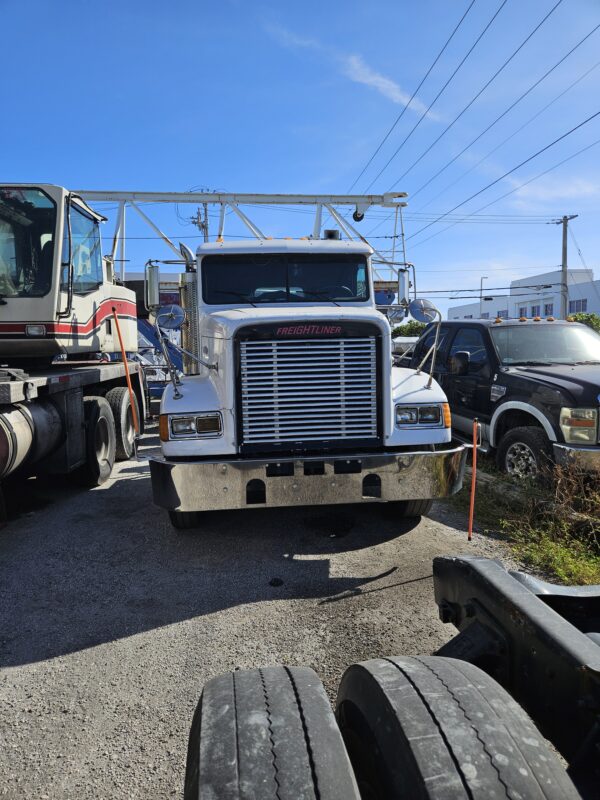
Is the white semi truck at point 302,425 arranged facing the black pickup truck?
no

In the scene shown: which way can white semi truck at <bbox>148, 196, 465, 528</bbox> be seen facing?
toward the camera

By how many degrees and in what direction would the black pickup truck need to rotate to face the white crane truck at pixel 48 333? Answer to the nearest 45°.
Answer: approximately 90° to its right

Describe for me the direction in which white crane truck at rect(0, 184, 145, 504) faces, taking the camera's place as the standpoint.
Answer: facing the viewer and to the left of the viewer

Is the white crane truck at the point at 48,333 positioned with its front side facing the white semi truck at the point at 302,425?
no

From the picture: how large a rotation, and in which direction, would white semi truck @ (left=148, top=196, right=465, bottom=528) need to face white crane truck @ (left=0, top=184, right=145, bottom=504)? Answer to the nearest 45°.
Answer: approximately 135° to its right

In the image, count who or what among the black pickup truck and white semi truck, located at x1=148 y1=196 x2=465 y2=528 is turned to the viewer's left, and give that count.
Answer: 0

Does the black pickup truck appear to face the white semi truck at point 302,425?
no

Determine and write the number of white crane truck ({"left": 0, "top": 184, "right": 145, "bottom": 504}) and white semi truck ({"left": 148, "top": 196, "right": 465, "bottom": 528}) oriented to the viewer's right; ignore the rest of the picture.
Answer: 0

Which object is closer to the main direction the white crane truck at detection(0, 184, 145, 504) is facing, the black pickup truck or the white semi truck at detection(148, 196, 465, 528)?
the white semi truck

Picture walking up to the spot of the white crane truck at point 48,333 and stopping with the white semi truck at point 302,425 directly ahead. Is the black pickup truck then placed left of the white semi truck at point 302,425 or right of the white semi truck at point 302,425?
left
